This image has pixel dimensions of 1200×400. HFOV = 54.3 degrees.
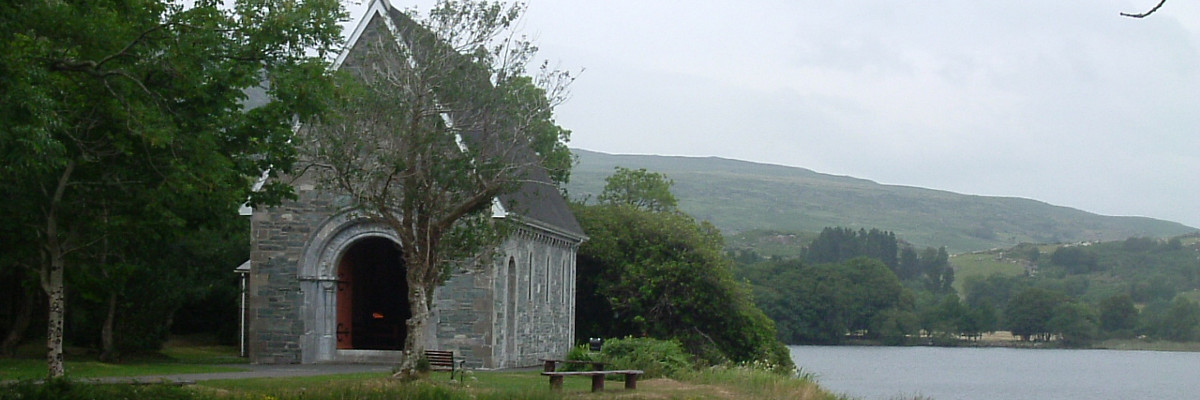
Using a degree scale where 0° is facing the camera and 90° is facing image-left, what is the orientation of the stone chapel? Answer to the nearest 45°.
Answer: approximately 0°

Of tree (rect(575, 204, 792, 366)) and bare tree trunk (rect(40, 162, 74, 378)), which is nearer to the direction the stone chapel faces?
the bare tree trunk

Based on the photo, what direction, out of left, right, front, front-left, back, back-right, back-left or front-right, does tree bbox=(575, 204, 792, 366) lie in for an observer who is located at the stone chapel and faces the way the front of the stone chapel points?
back-left

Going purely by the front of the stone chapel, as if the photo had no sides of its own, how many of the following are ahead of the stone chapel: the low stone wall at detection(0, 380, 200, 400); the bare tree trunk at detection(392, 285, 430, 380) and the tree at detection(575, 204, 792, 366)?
2

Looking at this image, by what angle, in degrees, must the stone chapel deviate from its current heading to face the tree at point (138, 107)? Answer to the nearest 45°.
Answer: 0° — it already faces it

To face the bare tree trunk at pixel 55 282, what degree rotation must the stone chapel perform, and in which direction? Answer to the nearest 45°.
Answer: approximately 45° to its right

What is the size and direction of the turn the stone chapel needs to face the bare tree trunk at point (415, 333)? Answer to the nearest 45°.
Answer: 0° — it already faces it
